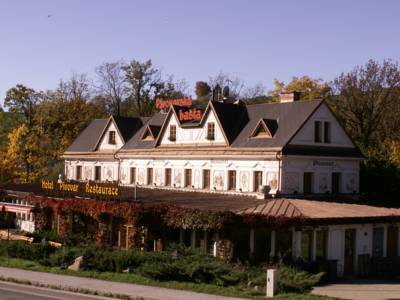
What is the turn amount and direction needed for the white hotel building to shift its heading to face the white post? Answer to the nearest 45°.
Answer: approximately 45° to its left

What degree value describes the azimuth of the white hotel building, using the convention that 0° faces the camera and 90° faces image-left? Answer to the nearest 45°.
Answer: approximately 45°
